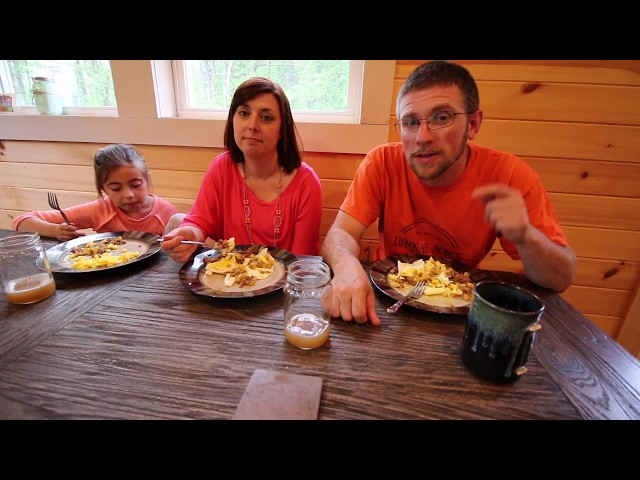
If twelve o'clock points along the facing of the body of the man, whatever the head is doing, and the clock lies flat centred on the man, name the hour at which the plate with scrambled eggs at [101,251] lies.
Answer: The plate with scrambled eggs is roughly at 2 o'clock from the man.

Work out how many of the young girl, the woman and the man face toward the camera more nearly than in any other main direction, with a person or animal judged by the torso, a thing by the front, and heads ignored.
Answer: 3

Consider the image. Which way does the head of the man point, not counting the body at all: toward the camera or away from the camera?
toward the camera

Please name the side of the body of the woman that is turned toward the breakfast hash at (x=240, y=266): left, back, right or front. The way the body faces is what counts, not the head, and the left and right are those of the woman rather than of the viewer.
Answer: front

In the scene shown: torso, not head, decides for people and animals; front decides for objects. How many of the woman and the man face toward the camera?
2

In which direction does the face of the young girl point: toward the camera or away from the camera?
toward the camera

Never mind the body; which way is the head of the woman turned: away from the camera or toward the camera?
toward the camera

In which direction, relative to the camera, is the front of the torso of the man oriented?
toward the camera

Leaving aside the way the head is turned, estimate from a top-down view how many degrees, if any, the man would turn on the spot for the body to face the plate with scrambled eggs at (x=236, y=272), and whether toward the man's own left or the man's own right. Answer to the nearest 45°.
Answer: approximately 45° to the man's own right

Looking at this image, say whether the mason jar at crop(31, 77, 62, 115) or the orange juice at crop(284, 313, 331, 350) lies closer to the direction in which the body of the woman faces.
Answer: the orange juice

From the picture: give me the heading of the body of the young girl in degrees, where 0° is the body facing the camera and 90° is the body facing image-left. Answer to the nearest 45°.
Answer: approximately 0°

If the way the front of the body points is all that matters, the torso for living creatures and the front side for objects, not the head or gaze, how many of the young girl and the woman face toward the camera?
2
